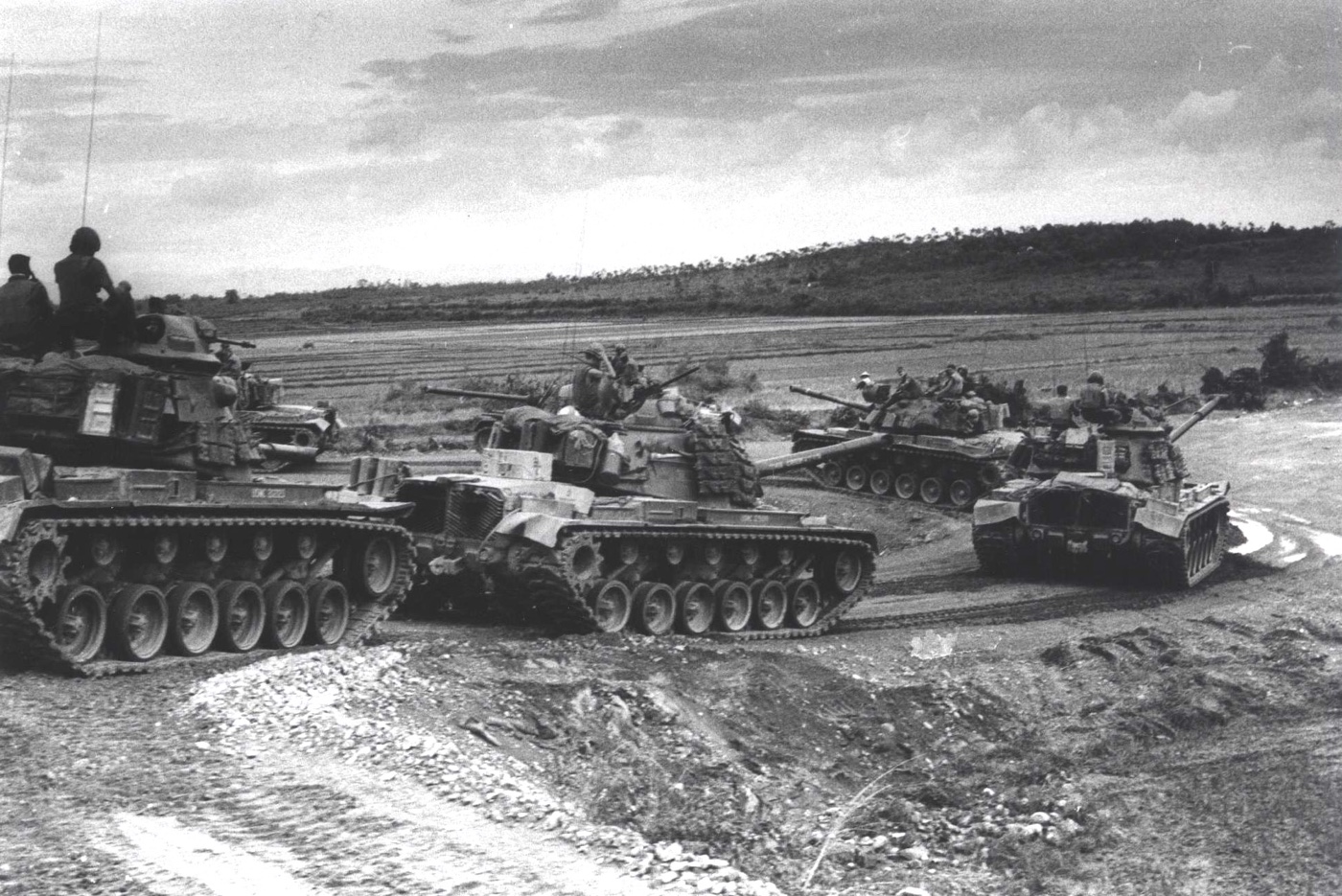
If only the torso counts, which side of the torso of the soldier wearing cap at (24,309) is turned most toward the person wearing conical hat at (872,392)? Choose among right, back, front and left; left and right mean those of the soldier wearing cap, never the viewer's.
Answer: front

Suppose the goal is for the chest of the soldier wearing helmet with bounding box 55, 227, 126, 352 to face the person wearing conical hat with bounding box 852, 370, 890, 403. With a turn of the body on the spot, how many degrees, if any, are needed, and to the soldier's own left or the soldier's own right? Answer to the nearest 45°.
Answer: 0° — they already face them

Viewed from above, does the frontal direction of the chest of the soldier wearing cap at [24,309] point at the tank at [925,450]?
yes

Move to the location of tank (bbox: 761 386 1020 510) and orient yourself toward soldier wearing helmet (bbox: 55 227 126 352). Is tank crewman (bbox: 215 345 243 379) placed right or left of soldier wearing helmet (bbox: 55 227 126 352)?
right

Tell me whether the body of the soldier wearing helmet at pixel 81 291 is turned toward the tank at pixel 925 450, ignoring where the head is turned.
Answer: yes

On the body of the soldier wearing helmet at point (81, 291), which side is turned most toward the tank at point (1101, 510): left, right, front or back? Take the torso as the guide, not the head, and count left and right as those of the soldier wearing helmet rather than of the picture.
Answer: right

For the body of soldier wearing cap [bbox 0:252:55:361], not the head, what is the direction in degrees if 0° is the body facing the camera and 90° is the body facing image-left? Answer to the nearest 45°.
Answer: approximately 225°

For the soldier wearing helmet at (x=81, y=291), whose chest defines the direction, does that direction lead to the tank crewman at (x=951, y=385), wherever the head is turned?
yes

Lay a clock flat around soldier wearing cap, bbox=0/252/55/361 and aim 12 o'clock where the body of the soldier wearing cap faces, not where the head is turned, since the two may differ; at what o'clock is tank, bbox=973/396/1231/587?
The tank is roughly at 1 o'clock from the soldier wearing cap.

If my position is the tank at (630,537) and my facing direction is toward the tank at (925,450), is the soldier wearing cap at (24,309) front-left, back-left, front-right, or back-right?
back-left

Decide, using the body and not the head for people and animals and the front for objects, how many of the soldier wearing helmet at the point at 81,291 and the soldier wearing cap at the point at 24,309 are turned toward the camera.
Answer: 0

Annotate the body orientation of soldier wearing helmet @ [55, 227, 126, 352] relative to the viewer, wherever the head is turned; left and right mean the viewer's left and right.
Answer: facing away from the viewer and to the right of the viewer
